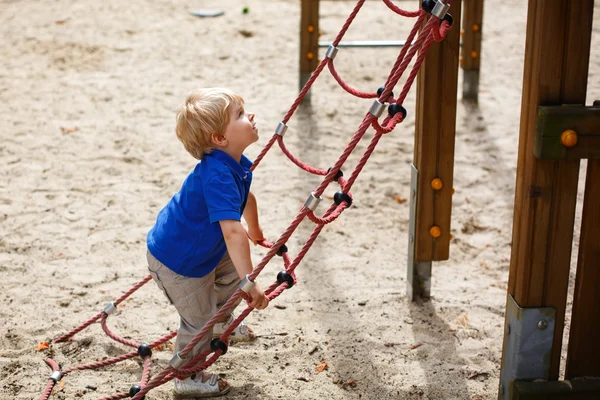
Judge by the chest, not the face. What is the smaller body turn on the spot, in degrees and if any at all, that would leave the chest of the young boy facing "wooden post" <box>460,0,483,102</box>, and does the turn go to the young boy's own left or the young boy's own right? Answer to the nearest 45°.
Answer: approximately 45° to the young boy's own left

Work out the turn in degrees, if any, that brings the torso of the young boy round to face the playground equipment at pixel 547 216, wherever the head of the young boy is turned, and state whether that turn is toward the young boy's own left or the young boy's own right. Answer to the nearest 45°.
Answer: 0° — they already face it

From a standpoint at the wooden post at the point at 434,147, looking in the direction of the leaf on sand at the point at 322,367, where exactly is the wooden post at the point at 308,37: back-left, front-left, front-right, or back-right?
back-right

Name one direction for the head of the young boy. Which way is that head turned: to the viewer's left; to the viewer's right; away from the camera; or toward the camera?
to the viewer's right

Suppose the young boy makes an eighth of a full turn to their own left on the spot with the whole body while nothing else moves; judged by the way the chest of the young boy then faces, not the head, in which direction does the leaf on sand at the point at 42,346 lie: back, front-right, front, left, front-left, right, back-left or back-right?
left

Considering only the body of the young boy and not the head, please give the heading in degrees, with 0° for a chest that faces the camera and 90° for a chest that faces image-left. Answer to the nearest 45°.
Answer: approximately 270°

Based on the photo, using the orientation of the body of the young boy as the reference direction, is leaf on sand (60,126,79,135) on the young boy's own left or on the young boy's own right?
on the young boy's own left

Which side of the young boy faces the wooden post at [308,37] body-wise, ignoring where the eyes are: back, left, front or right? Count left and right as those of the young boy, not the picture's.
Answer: left

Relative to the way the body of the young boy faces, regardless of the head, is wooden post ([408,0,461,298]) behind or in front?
in front

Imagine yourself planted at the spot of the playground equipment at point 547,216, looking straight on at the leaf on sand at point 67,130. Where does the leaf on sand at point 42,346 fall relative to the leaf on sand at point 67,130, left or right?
left
